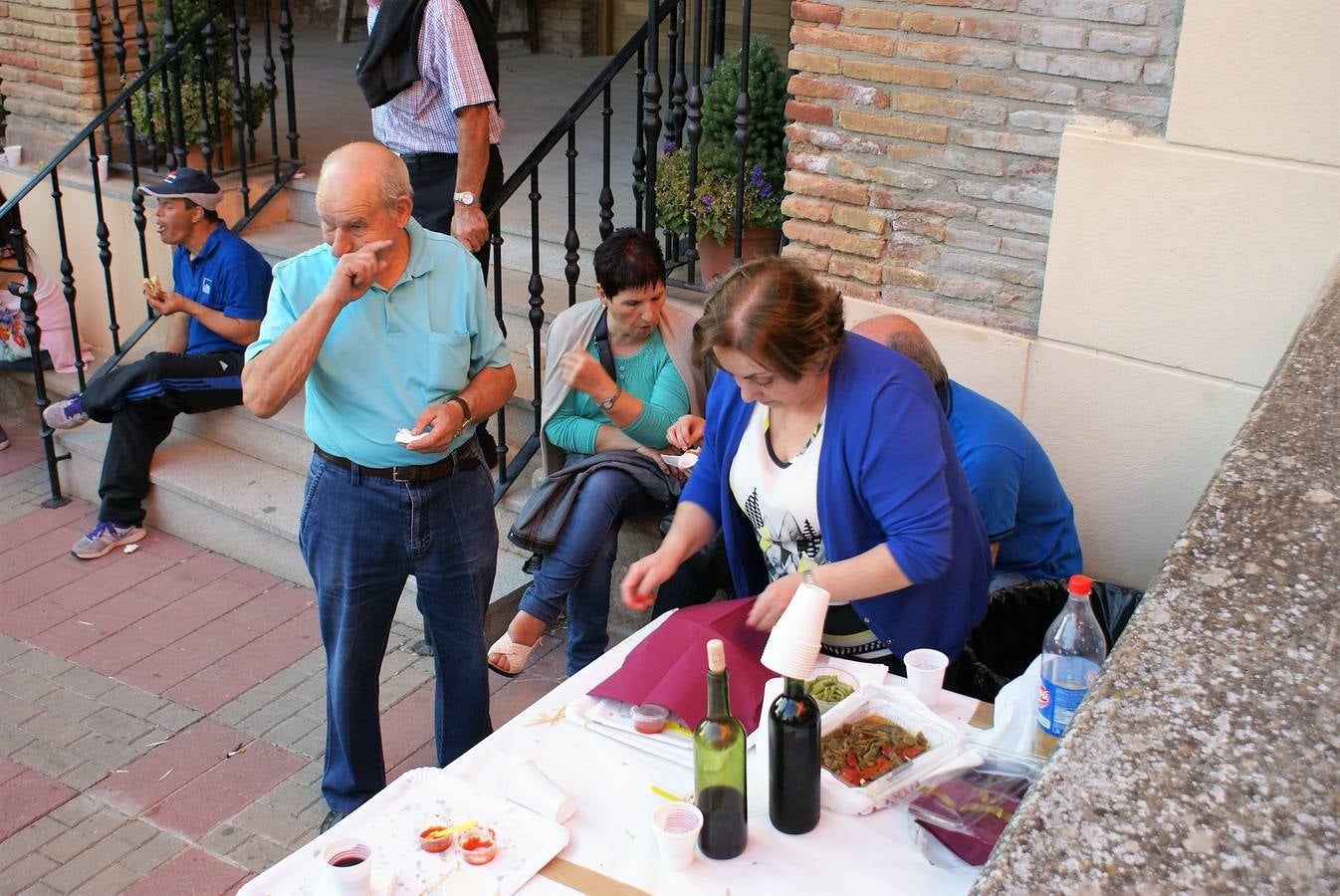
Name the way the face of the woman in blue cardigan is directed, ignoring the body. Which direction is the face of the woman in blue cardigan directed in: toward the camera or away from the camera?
toward the camera

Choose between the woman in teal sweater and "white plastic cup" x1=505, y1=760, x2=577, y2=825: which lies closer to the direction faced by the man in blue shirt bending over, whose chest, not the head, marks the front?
the woman in teal sweater

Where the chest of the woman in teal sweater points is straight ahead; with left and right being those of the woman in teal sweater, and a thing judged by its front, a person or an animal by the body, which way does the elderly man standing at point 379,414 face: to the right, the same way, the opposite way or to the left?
the same way

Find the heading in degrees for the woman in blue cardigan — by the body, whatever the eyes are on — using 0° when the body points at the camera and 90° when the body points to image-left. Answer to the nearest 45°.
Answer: approximately 45°

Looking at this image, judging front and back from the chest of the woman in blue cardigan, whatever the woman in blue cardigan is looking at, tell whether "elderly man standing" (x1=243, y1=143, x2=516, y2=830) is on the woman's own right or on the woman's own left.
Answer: on the woman's own right

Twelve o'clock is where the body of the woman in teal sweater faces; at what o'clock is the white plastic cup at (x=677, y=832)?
The white plastic cup is roughly at 12 o'clock from the woman in teal sweater.

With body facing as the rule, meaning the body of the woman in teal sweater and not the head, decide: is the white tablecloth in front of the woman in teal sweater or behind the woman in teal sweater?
in front

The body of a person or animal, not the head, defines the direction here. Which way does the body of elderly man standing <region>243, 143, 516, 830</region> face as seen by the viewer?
toward the camera

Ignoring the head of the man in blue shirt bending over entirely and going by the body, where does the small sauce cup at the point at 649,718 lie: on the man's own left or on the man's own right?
on the man's own left

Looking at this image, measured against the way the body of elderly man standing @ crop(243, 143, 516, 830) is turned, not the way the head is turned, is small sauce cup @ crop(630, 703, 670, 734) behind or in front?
in front

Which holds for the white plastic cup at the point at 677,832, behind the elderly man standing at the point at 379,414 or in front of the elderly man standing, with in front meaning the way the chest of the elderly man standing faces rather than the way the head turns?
in front

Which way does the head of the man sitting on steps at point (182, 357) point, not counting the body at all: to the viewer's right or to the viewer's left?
to the viewer's left

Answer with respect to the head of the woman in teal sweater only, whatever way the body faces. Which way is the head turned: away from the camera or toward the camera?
toward the camera

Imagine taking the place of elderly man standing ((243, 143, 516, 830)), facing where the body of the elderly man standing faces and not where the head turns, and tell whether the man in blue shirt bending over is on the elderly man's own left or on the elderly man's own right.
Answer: on the elderly man's own left

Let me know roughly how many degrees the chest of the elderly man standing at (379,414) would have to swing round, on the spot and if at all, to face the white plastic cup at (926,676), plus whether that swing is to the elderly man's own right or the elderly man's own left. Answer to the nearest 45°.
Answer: approximately 45° to the elderly man's own left
